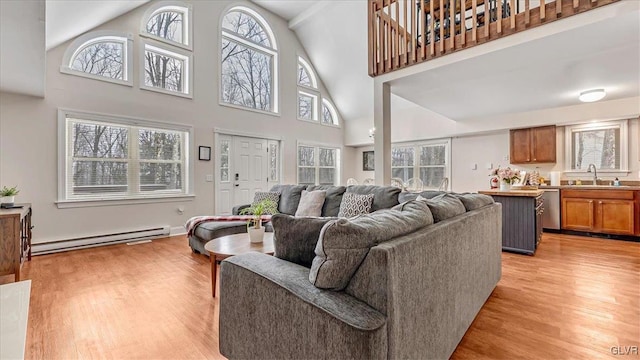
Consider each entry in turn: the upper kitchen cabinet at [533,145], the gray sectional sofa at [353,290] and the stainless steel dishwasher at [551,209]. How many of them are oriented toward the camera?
2

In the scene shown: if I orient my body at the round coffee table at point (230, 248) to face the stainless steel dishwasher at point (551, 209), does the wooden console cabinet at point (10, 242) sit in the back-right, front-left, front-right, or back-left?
back-left

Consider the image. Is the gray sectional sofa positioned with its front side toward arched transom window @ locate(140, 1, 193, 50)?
yes

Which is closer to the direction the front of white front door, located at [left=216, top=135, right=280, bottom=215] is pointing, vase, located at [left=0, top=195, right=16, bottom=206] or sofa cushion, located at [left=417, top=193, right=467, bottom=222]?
the sofa cushion

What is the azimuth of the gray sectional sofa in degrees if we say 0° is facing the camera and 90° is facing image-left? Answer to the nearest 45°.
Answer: approximately 135°
